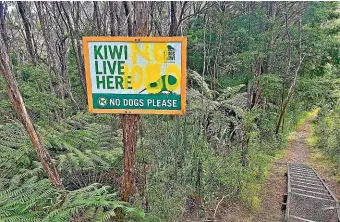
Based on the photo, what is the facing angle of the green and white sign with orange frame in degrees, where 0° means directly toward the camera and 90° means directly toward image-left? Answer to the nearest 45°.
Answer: approximately 0°

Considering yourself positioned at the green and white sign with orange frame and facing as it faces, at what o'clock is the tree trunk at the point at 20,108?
The tree trunk is roughly at 3 o'clock from the green and white sign with orange frame.
